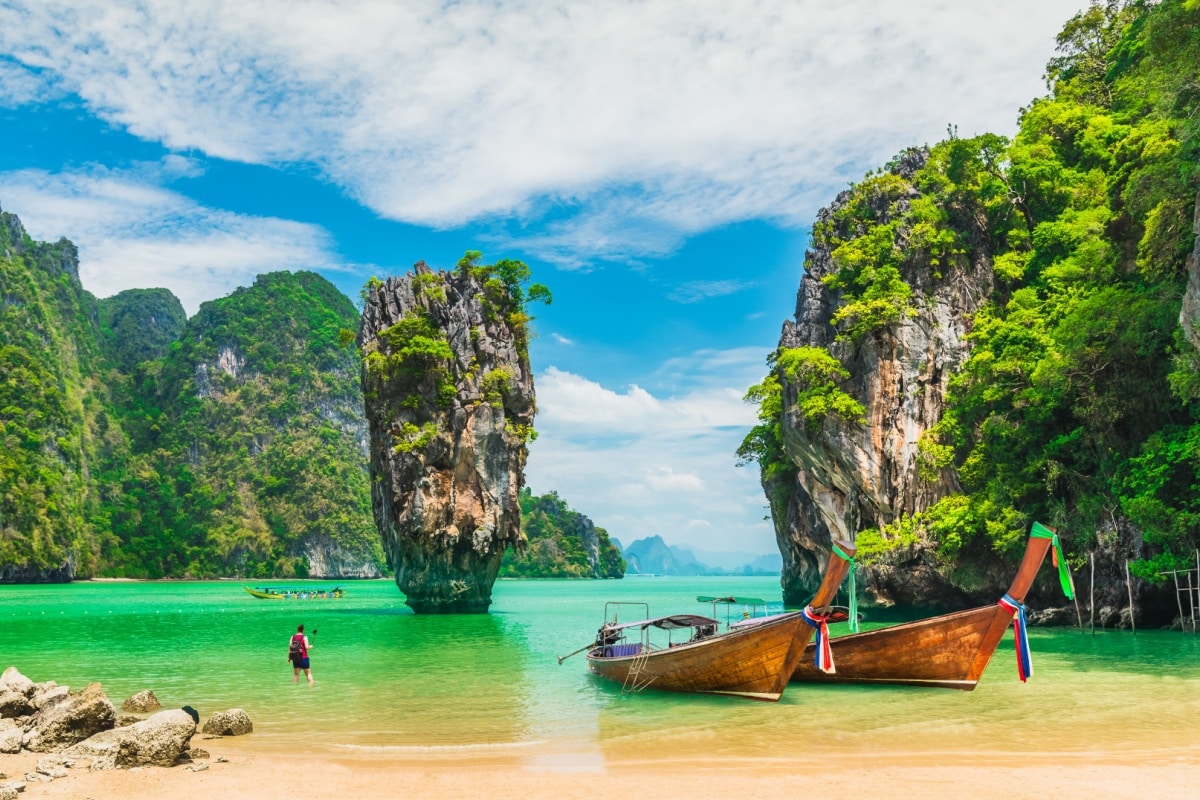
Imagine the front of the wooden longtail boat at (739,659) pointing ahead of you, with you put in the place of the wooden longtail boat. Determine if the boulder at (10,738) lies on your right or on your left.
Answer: on your right

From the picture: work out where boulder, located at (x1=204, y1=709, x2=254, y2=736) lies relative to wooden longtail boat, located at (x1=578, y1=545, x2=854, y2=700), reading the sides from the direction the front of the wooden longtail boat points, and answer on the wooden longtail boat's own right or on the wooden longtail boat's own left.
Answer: on the wooden longtail boat's own right

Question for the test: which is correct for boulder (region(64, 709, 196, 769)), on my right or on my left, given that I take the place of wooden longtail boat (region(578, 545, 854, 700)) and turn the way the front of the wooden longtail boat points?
on my right

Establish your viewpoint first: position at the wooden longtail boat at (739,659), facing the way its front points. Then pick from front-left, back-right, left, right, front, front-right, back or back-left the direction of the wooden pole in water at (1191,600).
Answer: left

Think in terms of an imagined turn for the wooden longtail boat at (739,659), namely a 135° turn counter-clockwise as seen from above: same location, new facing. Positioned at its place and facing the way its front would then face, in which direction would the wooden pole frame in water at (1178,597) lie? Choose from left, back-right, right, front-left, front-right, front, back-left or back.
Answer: front-right

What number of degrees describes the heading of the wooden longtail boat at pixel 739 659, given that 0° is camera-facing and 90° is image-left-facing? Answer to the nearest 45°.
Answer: approximately 315°

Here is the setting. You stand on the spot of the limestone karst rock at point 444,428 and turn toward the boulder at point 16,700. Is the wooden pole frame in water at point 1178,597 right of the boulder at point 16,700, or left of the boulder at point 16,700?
left

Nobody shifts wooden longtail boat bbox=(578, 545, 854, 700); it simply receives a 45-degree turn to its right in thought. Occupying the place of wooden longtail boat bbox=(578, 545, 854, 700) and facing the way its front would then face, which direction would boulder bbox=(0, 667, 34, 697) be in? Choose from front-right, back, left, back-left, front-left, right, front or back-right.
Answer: right

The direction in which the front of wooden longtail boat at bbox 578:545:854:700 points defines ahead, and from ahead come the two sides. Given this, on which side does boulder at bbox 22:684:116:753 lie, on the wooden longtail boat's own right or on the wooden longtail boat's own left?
on the wooden longtail boat's own right

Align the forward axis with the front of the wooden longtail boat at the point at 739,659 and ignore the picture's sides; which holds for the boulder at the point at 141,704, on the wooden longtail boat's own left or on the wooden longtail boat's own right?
on the wooden longtail boat's own right

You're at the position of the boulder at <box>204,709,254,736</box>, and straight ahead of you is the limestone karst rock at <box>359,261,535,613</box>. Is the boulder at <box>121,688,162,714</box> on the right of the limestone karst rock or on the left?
left
